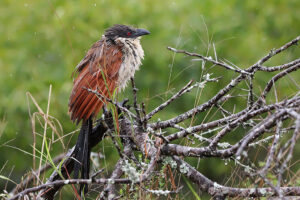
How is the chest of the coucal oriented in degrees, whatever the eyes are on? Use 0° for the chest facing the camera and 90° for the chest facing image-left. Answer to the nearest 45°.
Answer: approximately 270°
